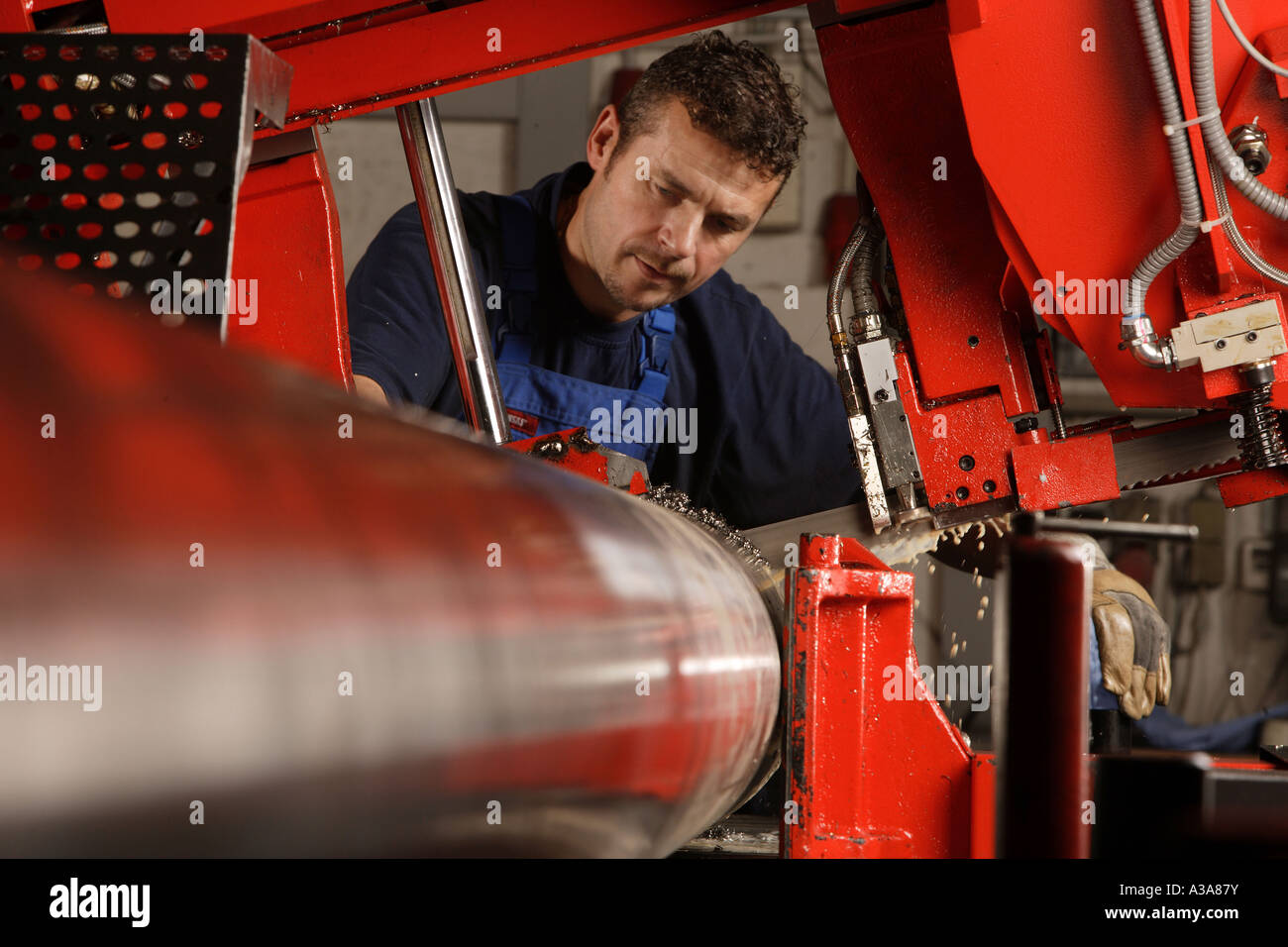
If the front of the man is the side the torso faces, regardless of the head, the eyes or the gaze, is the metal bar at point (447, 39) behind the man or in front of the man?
in front

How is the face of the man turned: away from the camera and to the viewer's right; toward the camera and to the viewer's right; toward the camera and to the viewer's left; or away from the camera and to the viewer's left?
toward the camera and to the viewer's right

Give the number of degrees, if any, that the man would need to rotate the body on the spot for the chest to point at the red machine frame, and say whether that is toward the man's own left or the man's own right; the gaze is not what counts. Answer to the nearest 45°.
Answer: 0° — they already face it

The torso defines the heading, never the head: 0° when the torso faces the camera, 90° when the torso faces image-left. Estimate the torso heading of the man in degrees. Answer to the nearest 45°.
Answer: approximately 0°

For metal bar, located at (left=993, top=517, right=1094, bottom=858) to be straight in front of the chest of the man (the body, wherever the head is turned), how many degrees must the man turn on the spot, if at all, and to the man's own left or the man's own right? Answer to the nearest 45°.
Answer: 0° — they already face it
